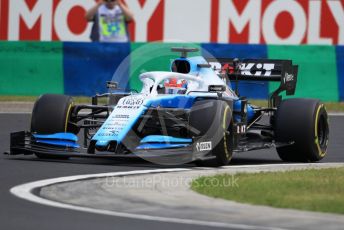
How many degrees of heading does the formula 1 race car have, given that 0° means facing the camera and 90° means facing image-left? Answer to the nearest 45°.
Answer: approximately 45°

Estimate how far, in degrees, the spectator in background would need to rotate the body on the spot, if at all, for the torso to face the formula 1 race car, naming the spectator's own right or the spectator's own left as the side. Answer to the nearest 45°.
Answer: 0° — they already face it

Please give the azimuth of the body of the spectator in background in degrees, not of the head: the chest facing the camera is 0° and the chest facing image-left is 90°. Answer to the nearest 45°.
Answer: approximately 0°

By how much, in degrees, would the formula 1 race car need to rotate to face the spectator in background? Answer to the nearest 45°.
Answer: approximately 135° to its right
